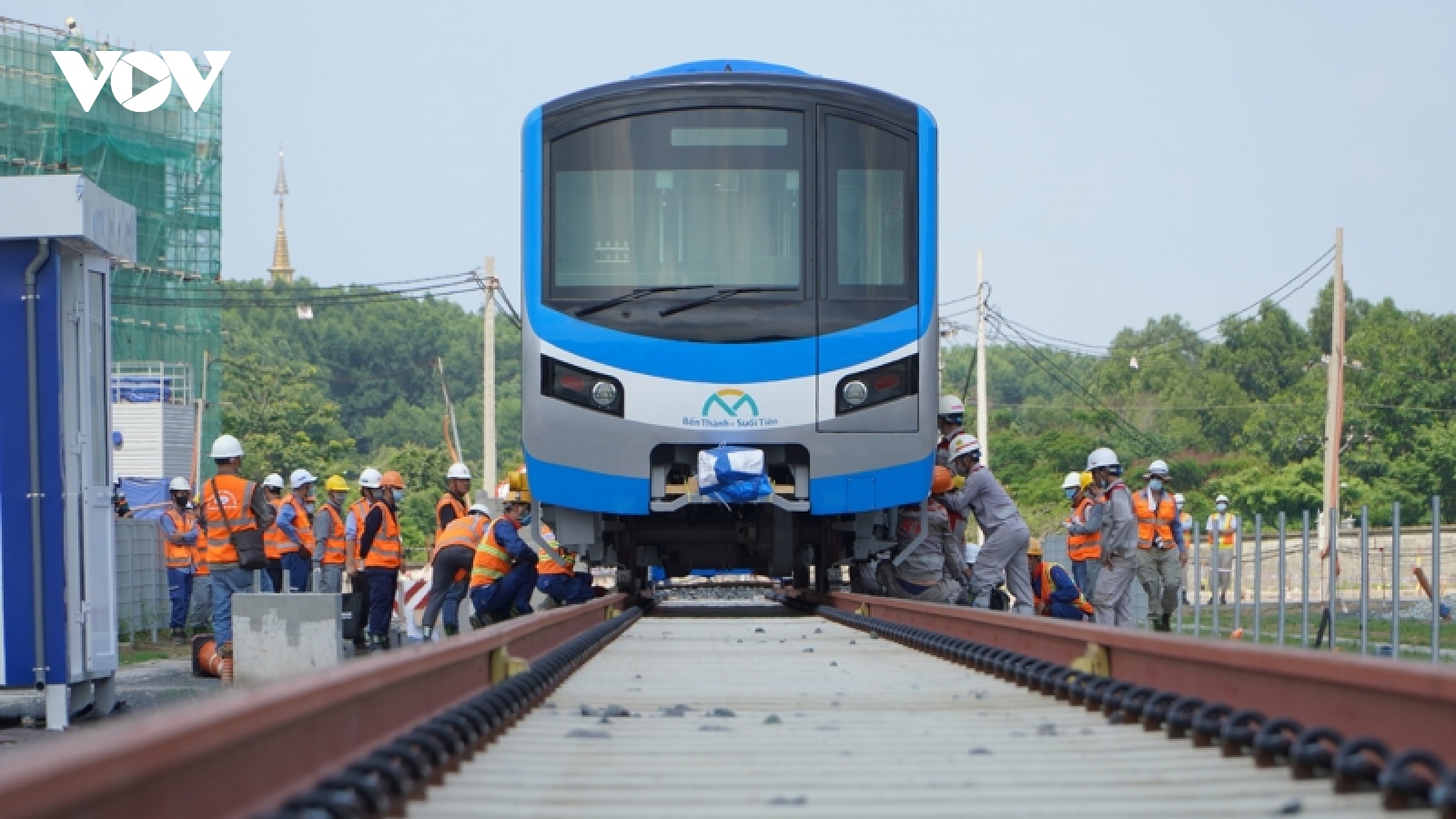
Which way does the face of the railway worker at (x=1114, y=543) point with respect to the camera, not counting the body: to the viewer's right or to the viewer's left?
to the viewer's left

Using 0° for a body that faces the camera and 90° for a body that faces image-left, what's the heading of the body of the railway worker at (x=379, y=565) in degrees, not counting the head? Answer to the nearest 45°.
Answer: approximately 270°

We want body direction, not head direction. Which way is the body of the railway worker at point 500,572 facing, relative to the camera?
to the viewer's right

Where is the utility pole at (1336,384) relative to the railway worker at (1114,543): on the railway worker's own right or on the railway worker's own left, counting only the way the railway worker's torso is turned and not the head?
on the railway worker's own right

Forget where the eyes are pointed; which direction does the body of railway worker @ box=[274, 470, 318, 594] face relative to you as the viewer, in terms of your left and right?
facing to the right of the viewer

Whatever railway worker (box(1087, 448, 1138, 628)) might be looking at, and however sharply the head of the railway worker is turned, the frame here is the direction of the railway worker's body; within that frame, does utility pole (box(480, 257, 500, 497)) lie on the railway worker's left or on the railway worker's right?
on the railway worker's right

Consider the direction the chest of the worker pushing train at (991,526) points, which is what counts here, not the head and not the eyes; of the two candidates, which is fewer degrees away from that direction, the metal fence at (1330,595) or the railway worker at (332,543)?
the railway worker

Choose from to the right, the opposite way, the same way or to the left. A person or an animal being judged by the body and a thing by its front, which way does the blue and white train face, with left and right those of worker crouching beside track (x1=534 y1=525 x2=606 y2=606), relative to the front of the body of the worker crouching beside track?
to the right

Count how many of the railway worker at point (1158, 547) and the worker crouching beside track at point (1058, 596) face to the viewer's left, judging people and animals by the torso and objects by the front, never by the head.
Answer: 1

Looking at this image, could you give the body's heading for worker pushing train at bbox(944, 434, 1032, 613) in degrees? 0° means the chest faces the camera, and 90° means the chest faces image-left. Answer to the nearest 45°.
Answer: approximately 90°

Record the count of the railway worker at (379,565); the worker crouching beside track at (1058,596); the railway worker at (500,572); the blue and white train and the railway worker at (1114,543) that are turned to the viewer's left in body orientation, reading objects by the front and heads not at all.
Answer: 2
